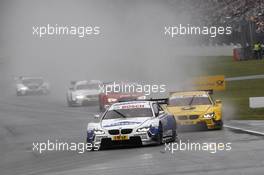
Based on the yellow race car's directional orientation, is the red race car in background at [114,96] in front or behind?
behind

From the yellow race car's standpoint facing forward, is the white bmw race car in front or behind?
in front

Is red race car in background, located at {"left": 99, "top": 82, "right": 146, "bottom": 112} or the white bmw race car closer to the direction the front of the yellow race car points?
the white bmw race car

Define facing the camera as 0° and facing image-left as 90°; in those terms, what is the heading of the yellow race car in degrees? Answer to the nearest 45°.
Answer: approximately 0°

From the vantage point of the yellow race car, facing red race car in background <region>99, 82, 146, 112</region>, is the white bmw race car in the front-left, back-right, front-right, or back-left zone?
back-left
